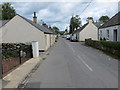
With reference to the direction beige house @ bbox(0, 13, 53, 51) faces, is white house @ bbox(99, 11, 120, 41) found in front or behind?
in front

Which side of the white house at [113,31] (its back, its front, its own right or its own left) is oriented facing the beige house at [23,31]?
front

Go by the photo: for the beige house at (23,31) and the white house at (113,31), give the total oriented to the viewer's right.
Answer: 1

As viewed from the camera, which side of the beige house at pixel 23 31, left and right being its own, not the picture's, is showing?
right

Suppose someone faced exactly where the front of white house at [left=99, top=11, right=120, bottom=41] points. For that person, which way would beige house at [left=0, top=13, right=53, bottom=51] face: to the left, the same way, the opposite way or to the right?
the opposite way
